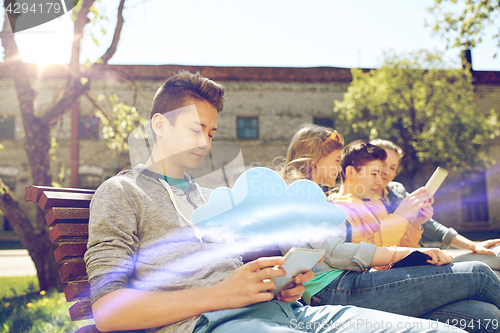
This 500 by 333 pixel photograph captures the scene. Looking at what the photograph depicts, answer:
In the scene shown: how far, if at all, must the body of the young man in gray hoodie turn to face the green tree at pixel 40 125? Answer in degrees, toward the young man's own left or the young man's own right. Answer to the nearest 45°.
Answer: approximately 180°

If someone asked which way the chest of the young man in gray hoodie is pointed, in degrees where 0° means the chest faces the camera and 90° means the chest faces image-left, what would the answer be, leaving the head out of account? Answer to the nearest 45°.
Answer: approximately 315°

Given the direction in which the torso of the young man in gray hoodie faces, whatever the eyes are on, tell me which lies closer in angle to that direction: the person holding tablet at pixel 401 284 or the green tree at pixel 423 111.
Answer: the person holding tablet

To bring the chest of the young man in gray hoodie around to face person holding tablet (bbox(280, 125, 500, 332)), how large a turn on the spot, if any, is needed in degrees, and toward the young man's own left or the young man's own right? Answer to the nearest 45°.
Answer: approximately 90° to the young man's own left
